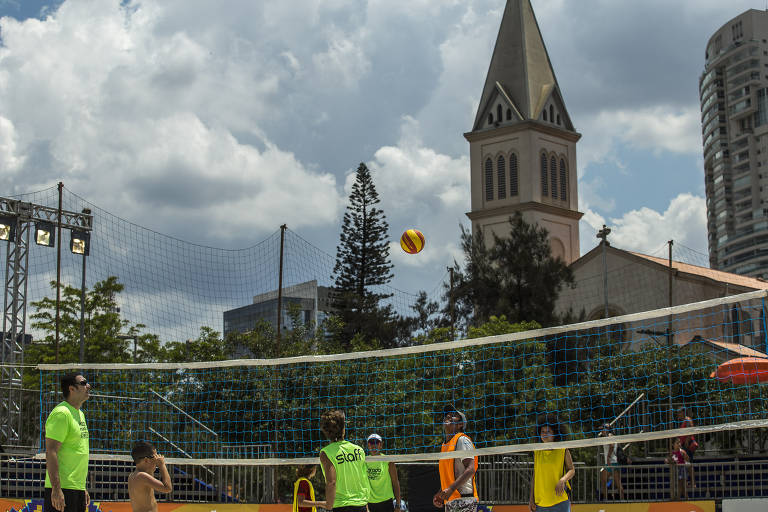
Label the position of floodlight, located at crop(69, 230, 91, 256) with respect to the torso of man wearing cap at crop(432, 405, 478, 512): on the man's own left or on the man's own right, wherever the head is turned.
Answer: on the man's own right

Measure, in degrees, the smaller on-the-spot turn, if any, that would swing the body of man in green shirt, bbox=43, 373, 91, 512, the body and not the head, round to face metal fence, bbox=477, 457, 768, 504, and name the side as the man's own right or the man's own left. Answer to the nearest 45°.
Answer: approximately 90° to the man's own left

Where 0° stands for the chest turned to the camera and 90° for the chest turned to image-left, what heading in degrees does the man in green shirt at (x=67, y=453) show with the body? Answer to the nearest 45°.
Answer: approximately 315°

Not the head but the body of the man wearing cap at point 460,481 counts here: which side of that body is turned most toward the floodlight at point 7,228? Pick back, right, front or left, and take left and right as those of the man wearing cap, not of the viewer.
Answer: right

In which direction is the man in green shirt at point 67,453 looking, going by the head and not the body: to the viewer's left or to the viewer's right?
to the viewer's right

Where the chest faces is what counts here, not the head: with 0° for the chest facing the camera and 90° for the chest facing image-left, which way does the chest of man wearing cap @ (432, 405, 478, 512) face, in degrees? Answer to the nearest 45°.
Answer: approximately 45°

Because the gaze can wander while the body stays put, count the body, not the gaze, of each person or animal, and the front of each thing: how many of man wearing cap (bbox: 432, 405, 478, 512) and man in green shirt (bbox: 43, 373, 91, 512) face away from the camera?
0
